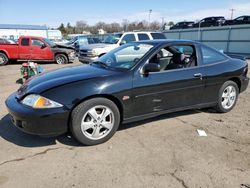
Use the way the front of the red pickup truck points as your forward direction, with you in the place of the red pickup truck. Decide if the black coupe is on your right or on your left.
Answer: on your right

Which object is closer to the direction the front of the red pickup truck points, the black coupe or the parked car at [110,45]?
the parked car

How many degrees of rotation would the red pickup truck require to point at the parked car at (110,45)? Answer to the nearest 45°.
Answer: approximately 45° to its right

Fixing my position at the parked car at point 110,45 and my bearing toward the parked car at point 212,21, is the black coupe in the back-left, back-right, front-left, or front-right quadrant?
back-right

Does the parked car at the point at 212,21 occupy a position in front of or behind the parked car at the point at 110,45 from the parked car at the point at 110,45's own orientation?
behind

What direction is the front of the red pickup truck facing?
to the viewer's right
